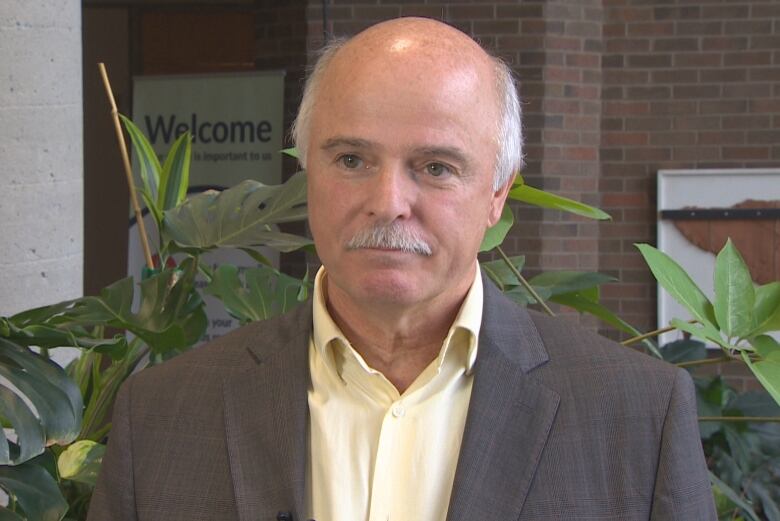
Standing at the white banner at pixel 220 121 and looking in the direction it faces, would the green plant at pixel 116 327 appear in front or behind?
in front

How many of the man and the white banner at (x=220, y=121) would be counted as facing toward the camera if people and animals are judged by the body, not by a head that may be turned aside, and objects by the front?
2

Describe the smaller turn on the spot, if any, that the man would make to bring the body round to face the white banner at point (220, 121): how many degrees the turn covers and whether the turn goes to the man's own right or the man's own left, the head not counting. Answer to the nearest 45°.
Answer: approximately 180°

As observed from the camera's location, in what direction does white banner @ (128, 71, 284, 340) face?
facing the viewer

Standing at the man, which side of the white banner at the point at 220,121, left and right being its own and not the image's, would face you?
front

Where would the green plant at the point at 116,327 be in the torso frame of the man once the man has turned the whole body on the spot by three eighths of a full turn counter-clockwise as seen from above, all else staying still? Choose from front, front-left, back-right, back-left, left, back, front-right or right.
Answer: left
